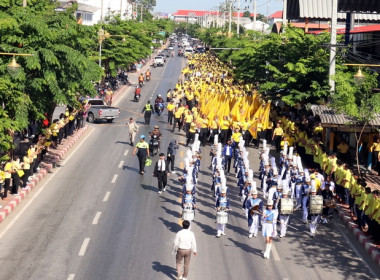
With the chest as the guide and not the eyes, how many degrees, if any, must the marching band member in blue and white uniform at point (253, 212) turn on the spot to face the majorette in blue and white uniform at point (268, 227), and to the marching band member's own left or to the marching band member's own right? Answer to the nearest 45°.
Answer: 0° — they already face them

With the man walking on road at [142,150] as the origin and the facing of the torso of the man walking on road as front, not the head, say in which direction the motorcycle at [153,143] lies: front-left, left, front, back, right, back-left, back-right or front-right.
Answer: back

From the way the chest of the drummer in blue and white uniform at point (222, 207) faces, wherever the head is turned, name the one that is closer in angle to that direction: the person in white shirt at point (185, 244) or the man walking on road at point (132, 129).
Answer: the person in white shirt

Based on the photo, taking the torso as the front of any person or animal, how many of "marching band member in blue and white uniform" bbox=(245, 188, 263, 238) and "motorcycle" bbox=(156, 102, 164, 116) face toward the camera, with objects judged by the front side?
2

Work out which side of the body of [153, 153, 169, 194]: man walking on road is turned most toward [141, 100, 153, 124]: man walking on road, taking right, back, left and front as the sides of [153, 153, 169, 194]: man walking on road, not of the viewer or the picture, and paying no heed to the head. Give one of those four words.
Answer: back

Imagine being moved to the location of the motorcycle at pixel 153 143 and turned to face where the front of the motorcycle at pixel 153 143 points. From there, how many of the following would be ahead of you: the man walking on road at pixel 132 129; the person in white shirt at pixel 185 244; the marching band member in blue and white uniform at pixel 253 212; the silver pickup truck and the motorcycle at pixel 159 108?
2

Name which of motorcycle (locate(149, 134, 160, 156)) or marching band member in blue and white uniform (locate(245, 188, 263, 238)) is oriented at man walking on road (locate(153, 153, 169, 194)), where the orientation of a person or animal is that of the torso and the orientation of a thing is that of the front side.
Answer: the motorcycle

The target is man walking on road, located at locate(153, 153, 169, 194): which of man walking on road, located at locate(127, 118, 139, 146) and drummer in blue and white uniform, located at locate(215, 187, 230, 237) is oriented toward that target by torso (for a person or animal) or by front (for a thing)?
man walking on road, located at locate(127, 118, 139, 146)

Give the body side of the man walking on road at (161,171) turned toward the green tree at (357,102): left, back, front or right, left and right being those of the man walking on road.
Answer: left
